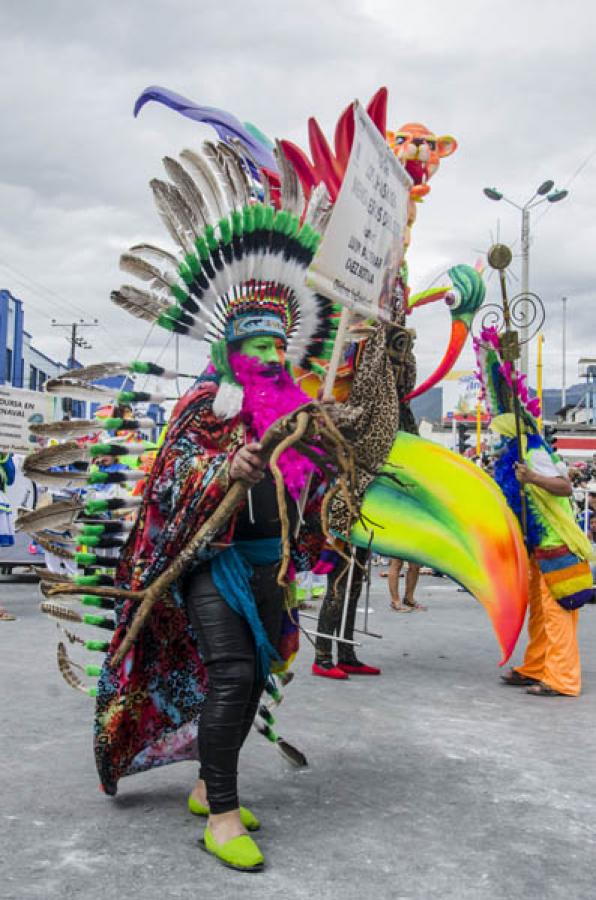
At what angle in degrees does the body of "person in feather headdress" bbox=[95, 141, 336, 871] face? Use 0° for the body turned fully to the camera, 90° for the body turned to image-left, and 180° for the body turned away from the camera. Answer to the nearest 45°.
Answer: approximately 315°

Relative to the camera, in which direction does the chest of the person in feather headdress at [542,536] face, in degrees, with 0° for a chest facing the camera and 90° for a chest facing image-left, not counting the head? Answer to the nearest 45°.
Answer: approximately 90°

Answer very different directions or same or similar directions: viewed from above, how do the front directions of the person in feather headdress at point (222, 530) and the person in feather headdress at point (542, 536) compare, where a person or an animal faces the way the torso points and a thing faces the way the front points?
very different directions

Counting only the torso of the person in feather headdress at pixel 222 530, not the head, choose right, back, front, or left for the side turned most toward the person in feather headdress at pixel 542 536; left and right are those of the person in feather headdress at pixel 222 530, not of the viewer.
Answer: left

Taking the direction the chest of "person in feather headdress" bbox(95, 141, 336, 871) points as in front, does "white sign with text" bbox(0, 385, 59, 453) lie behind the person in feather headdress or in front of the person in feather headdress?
behind

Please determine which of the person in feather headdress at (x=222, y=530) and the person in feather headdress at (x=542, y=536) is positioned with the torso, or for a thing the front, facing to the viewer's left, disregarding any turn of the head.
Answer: the person in feather headdress at (x=542, y=536)

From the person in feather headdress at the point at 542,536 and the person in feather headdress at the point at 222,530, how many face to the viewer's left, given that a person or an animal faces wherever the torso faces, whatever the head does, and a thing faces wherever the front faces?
1

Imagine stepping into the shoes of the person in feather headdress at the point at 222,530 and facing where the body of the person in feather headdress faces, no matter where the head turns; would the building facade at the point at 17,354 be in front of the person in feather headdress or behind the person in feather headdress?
behind
